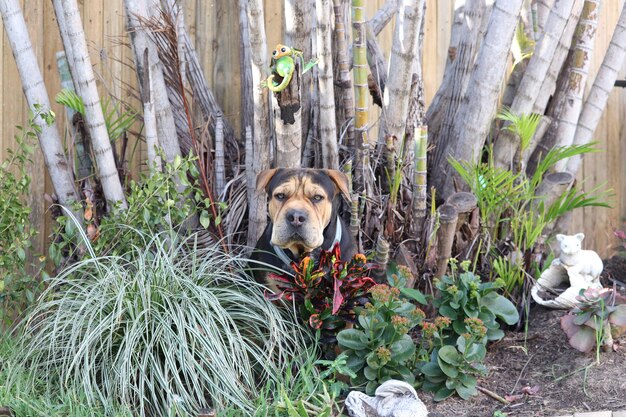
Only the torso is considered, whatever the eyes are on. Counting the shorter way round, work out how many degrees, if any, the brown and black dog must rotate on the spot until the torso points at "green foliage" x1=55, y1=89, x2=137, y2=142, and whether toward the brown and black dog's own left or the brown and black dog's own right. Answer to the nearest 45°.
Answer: approximately 135° to the brown and black dog's own right

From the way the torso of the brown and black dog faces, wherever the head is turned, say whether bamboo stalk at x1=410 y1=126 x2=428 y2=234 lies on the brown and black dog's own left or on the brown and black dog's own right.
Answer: on the brown and black dog's own left

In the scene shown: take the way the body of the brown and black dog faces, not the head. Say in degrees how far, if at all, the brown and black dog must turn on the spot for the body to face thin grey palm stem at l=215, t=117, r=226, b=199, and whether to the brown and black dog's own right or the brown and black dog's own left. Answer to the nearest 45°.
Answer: approximately 135° to the brown and black dog's own right

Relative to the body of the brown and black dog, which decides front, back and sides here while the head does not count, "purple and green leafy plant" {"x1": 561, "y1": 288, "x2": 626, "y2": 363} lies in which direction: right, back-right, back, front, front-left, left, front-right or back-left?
left

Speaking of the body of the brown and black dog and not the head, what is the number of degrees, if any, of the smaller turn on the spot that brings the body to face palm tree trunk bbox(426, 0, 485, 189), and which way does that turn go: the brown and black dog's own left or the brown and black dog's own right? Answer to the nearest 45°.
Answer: approximately 135° to the brown and black dog's own left

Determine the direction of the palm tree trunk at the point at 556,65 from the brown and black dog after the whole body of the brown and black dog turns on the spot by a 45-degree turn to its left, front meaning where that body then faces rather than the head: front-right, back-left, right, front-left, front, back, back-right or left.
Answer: left

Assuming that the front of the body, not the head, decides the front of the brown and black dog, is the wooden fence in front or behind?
behind

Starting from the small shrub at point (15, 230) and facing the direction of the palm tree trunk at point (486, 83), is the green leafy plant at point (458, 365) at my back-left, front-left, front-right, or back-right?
front-right

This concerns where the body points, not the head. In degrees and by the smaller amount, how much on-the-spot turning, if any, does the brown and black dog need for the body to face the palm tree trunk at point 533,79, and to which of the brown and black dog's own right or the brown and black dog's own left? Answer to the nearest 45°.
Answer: approximately 135° to the brown and black dog's own left

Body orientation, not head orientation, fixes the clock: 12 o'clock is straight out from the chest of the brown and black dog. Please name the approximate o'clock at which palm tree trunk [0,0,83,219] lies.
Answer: The palm tree trunk is roughly at 4 o'clock from the brown and black dog.

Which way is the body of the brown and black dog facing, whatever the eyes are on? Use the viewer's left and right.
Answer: facing the viewer

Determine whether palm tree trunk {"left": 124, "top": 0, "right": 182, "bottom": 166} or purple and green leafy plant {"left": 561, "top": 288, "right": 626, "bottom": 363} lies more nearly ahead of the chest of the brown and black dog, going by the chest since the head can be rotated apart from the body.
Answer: the purple and green leafy plant

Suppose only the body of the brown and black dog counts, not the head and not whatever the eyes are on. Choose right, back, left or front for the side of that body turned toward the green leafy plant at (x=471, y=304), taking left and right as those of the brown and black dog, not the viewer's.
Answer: left

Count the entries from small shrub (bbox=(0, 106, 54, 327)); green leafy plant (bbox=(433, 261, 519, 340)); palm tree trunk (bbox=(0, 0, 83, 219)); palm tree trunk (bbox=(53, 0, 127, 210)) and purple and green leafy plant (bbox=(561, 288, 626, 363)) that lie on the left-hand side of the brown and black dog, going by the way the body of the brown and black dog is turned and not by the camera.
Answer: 2

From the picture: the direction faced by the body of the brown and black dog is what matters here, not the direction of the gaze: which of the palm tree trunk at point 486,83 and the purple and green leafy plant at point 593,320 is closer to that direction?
the purple and green leafy plant

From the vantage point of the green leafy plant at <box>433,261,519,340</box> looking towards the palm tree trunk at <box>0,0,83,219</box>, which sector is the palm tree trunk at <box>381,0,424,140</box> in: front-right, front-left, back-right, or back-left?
front-right

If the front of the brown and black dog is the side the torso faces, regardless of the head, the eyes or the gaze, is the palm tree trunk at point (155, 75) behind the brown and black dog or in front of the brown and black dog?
behind

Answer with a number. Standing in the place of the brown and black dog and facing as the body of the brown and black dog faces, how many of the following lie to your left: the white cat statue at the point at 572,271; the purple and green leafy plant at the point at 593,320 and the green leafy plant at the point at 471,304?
3
